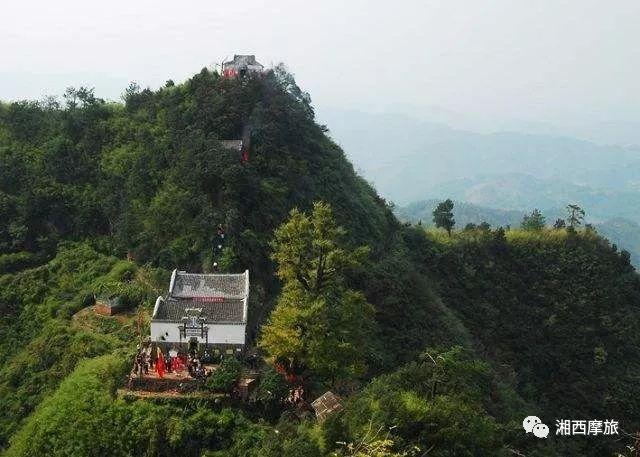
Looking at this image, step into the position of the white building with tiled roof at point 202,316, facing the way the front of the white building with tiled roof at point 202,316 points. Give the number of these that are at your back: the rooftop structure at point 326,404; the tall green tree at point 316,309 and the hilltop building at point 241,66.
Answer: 1

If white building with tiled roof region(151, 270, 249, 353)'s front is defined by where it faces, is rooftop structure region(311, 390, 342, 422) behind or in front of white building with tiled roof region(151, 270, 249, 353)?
in front

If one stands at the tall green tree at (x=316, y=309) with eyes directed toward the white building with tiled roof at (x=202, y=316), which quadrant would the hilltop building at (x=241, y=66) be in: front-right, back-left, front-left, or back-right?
front-right

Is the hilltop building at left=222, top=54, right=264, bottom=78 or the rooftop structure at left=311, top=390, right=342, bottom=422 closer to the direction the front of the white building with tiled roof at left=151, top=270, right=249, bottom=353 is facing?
the rooftop structure

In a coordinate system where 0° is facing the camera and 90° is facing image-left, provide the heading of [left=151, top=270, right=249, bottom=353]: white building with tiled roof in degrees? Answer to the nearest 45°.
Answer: approximately 0°

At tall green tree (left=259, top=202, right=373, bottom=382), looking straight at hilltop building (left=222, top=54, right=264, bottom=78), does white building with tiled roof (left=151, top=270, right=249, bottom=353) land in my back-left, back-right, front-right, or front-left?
front-left

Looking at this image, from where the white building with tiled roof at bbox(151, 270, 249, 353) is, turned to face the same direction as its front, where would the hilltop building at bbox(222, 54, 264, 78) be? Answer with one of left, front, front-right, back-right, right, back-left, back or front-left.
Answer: back

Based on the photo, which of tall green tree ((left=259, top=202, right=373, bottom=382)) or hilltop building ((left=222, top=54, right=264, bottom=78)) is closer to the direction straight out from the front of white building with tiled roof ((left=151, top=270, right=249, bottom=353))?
the tall green tree

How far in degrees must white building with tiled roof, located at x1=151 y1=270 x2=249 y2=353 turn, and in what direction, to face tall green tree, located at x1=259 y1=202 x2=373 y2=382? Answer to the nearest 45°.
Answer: approximately 45° to its left
